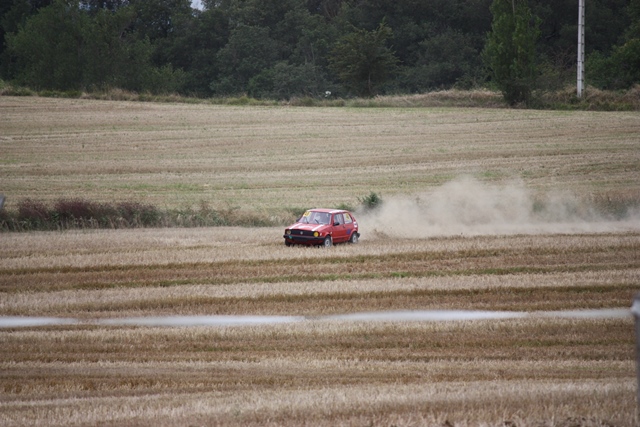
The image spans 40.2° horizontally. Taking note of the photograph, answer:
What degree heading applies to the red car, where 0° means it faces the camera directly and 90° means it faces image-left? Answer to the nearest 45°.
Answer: approximately 45°

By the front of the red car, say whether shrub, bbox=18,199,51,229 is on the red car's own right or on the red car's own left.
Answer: on the red car's own right
